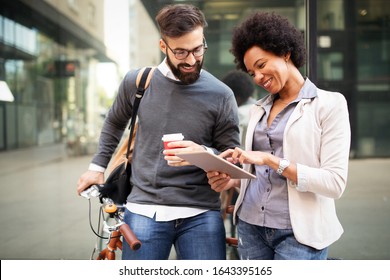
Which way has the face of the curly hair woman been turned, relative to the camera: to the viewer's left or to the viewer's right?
to the viewer's left

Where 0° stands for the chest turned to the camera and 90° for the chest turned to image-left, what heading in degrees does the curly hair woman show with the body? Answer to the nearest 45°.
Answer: approximately 45°
